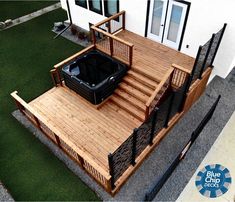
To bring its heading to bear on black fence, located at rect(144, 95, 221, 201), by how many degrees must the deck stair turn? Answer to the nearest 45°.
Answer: approximately 90° to its left

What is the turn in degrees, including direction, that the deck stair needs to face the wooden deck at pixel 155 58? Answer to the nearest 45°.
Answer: approximately 180°

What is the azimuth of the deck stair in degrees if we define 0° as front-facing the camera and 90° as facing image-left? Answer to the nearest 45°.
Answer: approximately 45°

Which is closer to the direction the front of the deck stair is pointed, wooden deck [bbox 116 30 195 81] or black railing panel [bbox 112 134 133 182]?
the black railing panel

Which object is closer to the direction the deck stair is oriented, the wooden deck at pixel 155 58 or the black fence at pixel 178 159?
the black fence

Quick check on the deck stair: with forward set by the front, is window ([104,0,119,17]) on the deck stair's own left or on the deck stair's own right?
on the deck stair's own right

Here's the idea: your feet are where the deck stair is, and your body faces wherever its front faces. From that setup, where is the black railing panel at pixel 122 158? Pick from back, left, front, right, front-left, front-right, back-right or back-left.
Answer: front-left
